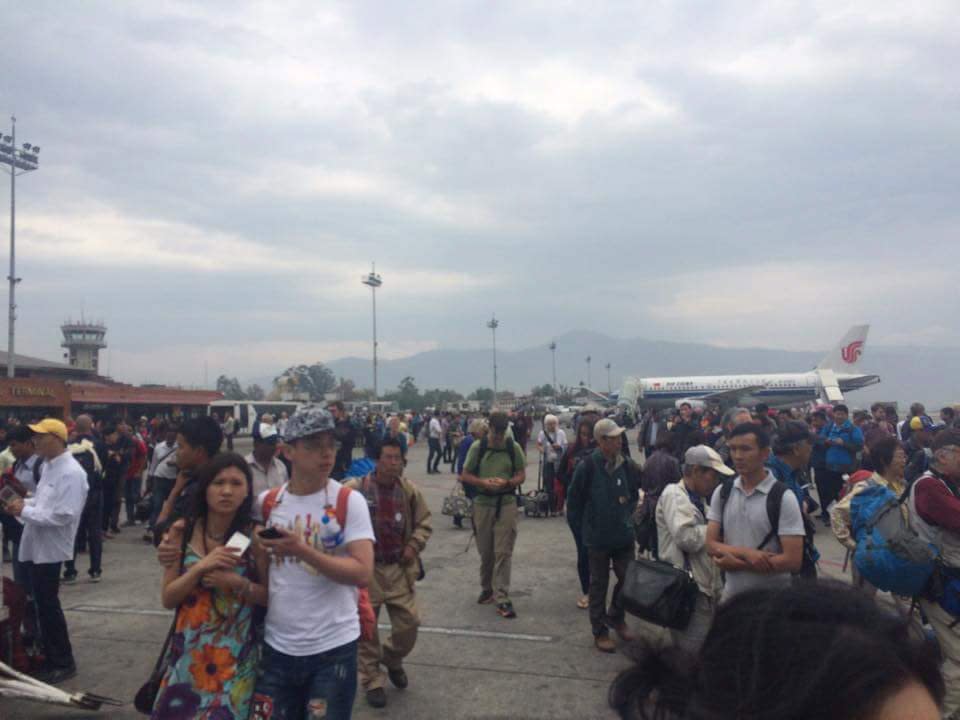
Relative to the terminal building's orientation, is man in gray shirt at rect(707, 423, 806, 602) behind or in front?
in front

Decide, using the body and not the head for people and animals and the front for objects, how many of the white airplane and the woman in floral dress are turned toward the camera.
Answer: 1

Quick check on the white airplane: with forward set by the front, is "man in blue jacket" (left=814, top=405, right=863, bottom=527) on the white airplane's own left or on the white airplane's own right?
on the white airplane's own left

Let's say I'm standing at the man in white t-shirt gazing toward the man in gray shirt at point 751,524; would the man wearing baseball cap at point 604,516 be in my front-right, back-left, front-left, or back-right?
front-left

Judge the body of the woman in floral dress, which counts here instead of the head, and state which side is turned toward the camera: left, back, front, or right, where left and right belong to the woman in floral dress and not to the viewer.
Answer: front

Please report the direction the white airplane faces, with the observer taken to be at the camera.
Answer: facing to the left of the viewer

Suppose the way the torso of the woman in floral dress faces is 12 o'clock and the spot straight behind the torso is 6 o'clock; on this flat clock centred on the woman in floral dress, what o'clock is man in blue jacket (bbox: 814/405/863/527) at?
The man in blue jacket is roughly at 8 o'clock from the woman in floral dress.

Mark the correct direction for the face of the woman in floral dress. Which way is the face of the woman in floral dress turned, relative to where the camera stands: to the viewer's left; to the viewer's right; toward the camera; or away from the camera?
toward the camera

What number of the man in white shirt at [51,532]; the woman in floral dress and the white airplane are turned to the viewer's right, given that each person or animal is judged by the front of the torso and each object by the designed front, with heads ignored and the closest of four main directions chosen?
0

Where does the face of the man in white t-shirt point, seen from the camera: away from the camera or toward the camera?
toward the camera

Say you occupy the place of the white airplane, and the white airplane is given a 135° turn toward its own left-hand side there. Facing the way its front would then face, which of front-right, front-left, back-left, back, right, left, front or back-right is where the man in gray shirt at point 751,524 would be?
front-right

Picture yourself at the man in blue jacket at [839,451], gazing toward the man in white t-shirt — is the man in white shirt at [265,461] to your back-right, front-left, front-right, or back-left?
front-right
